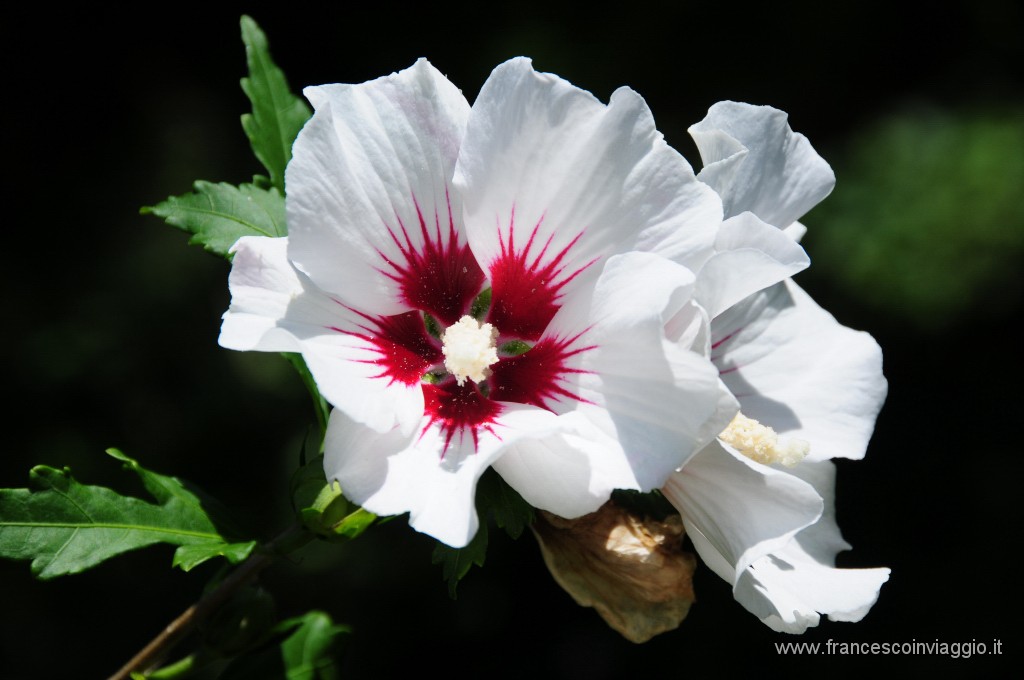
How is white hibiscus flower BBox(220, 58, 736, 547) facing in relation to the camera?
toward the camera

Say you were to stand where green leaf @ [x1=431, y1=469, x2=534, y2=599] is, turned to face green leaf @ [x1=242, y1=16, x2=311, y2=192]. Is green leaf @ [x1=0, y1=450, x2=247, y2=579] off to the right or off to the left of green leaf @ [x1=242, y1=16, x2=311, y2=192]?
left

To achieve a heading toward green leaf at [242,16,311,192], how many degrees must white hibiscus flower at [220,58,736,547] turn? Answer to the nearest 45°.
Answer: approximately 135° to its right
